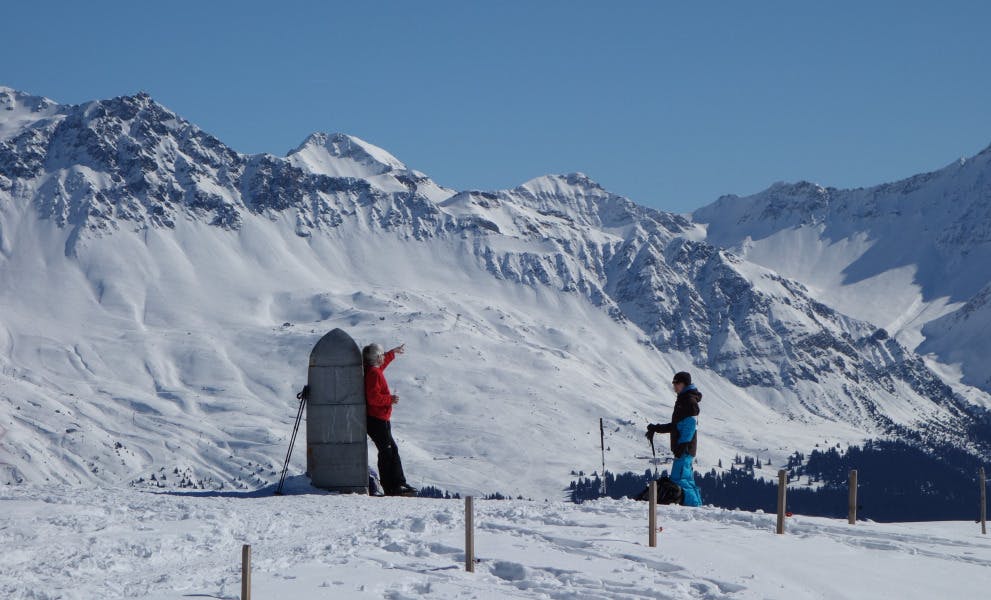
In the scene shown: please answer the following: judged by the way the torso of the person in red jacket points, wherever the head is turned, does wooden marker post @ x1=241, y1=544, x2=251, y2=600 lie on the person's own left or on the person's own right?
on the person's own right

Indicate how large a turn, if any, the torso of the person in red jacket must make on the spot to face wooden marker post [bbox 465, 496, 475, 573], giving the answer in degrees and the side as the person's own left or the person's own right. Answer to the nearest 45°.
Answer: approximately 90° to the person's own right

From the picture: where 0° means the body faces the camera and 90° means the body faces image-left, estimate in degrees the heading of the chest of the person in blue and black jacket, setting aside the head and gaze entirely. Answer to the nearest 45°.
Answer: approximately 90°

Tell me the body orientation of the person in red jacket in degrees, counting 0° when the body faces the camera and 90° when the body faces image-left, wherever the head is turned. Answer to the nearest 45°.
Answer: approximately 270°

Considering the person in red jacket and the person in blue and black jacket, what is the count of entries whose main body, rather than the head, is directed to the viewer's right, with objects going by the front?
1

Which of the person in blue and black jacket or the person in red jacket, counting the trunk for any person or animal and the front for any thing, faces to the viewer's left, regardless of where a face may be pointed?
the person in blue and black jacket

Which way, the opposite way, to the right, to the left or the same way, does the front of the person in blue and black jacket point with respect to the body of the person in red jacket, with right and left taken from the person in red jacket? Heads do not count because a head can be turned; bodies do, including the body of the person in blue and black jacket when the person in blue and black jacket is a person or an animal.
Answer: the opposite way
